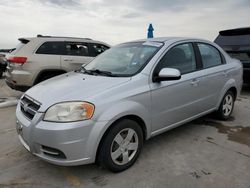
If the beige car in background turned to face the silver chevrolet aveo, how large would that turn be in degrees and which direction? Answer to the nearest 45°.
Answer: approximately 90° to its right

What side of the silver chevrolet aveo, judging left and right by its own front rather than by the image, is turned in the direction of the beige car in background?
right

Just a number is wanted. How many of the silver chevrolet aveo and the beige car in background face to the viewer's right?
1

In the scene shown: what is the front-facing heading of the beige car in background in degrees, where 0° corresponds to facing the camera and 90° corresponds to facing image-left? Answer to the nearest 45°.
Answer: approximately 270°

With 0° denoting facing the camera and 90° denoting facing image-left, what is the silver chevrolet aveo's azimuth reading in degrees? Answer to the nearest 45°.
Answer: approximately 45°
